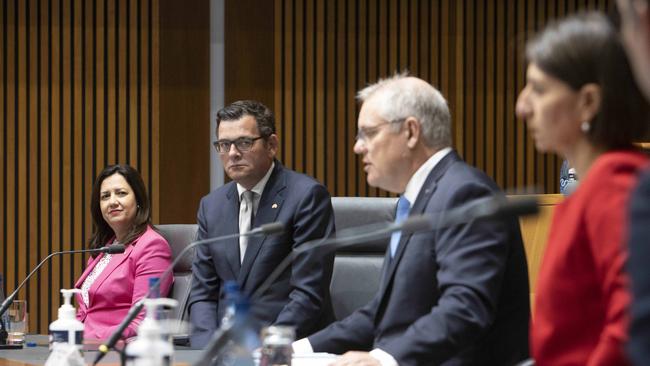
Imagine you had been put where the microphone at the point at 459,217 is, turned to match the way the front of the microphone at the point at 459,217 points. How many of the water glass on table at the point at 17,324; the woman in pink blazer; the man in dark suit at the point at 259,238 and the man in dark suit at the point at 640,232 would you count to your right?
1

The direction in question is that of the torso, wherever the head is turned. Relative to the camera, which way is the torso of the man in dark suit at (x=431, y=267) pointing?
to the viewer's left

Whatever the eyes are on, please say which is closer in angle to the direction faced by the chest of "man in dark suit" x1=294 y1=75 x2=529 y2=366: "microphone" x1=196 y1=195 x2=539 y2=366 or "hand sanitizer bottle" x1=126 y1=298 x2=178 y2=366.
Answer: the hand sanitizer bottle

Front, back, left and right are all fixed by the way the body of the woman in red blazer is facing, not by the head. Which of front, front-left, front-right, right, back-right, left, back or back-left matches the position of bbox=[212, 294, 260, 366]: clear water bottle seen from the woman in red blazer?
front

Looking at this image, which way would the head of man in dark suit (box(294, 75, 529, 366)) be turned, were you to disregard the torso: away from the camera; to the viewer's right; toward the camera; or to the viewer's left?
to the viewer's left

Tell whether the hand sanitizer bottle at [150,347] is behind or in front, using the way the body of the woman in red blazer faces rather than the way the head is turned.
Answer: in front

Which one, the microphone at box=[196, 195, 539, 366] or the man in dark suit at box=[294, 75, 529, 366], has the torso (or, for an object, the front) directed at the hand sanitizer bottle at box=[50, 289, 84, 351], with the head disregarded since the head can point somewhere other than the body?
the man in dark suit

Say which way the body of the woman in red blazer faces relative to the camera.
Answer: to the viewer's left

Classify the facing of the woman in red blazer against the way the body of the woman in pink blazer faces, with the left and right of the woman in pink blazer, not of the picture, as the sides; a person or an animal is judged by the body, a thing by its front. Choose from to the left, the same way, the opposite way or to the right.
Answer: to the right

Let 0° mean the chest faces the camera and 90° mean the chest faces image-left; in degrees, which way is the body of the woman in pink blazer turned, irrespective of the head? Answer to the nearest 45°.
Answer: approximately 45°

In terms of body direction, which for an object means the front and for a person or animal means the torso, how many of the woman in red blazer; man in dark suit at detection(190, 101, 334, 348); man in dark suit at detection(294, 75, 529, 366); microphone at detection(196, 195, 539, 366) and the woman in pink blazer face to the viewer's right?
1

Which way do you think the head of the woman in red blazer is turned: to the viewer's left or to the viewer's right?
to the viewer's left

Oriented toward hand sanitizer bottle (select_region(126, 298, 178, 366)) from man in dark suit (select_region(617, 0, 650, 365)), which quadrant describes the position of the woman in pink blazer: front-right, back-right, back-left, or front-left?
front-right

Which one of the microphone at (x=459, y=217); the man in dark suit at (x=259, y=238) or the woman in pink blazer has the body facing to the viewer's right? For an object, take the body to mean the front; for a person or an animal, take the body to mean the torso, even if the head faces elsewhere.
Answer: the microphone
